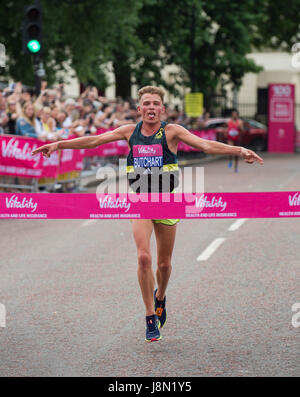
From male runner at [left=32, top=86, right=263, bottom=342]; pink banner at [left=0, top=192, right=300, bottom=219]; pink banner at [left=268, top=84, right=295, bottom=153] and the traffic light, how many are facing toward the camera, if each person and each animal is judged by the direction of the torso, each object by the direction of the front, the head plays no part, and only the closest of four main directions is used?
4

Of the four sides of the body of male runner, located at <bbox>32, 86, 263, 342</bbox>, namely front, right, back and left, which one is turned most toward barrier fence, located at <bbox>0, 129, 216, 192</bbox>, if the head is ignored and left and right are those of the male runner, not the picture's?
back

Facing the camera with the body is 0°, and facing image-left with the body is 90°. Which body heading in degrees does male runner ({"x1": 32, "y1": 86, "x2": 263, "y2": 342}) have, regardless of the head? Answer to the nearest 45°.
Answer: approximately 0°

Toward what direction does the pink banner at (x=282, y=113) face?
toward the camera

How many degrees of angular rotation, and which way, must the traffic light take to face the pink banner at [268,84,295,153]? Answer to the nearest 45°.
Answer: approximately 135° to its left

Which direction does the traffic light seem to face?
toward the camera

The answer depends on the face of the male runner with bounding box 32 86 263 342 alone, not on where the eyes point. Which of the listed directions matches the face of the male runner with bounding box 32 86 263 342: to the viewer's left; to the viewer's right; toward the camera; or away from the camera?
toward the camera

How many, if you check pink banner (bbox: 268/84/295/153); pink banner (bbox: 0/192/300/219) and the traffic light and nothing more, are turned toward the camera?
3

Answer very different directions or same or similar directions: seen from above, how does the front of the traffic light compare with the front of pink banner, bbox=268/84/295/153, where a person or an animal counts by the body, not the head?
same or similar directions

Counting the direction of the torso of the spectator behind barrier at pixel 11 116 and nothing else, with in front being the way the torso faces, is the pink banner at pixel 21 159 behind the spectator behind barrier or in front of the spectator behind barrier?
in front

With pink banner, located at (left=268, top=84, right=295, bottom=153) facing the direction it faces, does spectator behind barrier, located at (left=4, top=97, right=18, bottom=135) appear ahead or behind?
ahead

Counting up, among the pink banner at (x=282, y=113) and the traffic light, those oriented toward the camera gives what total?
2

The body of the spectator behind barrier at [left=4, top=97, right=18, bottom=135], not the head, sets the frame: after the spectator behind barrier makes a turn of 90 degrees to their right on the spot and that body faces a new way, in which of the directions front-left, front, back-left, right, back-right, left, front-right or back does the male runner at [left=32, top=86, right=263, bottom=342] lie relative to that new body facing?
front-left

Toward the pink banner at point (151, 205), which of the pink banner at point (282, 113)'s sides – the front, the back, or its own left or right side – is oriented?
front

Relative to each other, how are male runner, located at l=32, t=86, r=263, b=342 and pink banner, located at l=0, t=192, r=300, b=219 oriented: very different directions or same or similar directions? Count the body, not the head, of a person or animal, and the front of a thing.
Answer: same or similar directions

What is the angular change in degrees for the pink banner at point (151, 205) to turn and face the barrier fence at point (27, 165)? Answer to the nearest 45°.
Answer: approximately 180°
